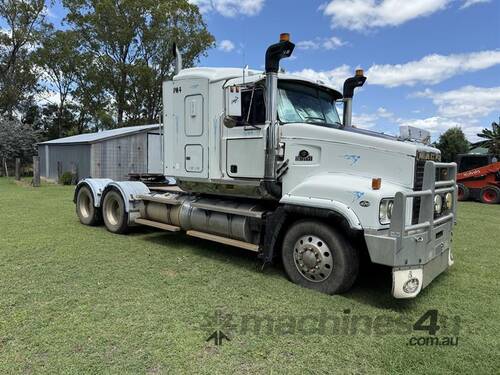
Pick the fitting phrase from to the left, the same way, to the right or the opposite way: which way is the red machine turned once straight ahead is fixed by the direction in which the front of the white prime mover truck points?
the opposite way

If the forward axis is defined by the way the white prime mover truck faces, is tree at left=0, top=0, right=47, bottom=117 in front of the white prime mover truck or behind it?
behind

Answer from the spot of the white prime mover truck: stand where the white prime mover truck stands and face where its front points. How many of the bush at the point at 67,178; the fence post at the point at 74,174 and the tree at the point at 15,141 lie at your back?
3

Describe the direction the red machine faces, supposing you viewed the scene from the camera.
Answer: facing to the left of the viewer

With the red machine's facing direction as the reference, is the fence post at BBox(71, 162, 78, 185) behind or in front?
in front

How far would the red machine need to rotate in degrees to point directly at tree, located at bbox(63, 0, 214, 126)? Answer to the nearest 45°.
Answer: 0° — it already faces it

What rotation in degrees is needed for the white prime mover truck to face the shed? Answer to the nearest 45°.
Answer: approximately 180°

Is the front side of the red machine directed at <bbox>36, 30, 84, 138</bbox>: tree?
yes

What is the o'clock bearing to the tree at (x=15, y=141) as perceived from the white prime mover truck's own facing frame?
The tree is roughly at 6 o'clock from the white prime mover truck.

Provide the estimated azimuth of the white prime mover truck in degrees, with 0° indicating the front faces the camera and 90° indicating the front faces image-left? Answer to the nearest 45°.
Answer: approximately 315°

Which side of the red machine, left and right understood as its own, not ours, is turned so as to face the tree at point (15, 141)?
front

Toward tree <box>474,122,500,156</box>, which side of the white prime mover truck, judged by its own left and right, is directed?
left
